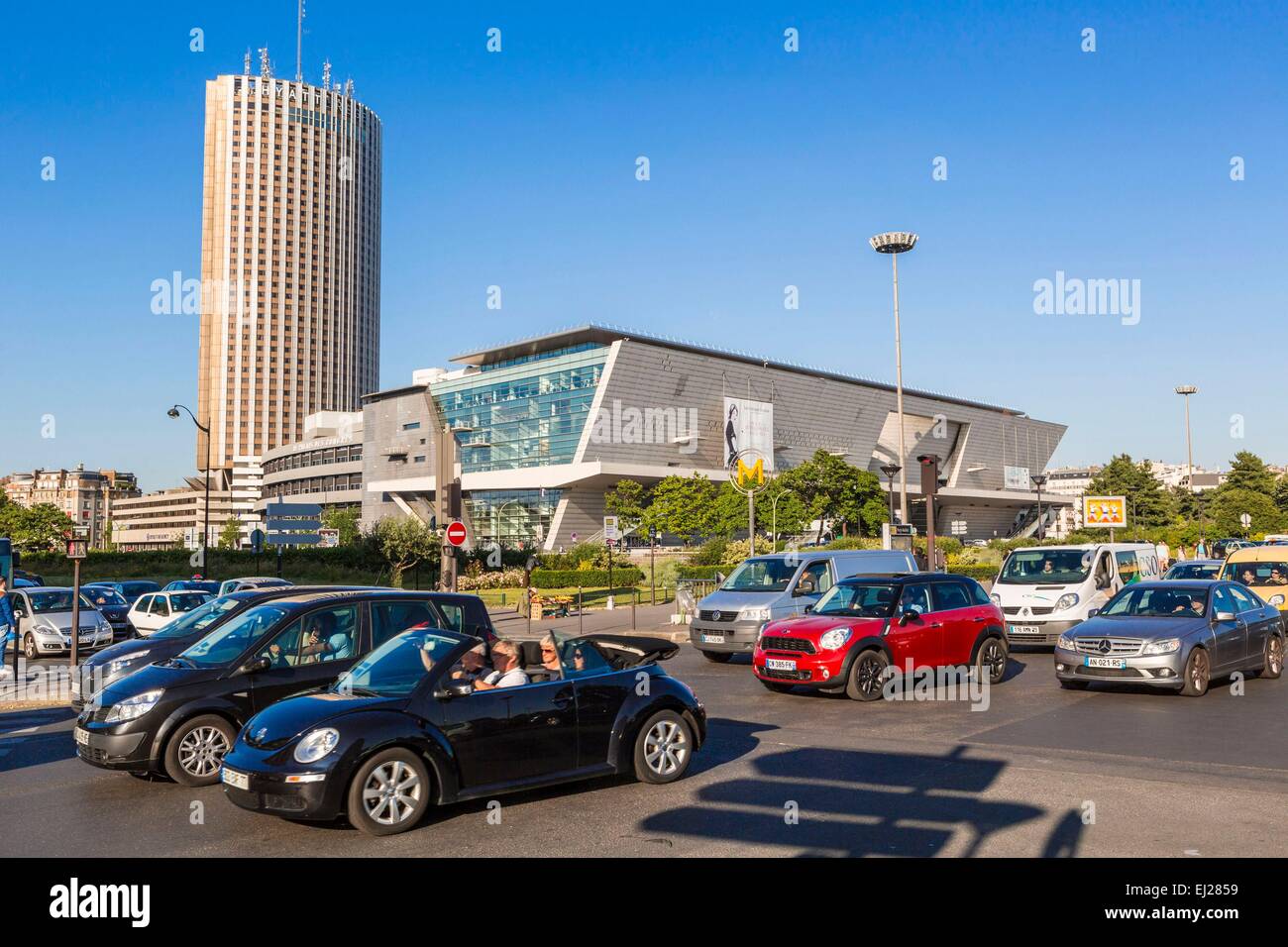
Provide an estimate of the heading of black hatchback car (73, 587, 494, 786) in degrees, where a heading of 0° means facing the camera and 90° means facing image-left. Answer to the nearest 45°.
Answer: approximately 45°

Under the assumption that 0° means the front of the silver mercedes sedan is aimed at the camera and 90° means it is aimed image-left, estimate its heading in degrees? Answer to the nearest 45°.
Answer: approximately 45°

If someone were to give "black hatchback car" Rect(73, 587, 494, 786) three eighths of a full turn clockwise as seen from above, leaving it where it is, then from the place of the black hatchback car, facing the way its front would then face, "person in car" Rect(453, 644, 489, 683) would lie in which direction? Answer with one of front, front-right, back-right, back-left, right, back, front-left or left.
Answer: back-right

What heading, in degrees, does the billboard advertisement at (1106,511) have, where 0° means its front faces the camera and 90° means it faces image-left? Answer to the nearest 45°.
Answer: approximately 0°

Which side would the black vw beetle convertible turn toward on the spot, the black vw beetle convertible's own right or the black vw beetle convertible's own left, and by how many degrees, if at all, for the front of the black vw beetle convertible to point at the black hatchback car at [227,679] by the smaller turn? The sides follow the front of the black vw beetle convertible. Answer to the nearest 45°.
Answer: approximately 90° to the black vw beetle convertible's own right

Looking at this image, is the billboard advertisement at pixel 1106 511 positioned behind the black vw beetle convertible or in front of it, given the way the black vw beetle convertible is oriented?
behind

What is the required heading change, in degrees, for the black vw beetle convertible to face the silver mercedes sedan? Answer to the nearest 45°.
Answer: approximately 180°

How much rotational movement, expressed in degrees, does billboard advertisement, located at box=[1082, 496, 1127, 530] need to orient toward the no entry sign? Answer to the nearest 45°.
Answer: approximately 45° to its right

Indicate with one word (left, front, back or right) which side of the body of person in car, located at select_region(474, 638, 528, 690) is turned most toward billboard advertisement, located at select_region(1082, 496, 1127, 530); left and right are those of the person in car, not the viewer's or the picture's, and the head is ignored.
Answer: back
